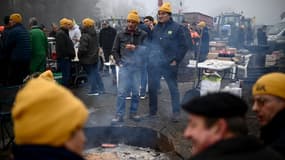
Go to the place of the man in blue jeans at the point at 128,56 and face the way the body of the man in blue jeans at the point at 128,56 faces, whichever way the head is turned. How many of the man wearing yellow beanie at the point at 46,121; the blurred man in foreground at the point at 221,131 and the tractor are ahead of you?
2

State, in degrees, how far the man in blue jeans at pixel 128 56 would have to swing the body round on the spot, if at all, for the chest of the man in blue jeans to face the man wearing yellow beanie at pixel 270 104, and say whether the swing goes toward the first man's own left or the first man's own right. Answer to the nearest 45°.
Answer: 0° — they already face them

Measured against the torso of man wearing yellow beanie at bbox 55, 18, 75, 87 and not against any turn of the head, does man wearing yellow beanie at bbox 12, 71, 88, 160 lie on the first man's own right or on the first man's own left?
on the first man's own right

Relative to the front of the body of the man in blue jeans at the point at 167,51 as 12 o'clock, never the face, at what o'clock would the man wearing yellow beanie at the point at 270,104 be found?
The man wearing yellow beanie is roughly at 10 o'clock from the man in blue jeans.

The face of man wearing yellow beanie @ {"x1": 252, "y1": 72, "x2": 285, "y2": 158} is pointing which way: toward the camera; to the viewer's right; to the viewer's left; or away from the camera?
to the viewer's left

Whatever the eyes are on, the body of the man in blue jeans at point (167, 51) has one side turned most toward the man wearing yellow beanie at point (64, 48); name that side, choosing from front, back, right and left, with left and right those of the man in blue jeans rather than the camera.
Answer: right

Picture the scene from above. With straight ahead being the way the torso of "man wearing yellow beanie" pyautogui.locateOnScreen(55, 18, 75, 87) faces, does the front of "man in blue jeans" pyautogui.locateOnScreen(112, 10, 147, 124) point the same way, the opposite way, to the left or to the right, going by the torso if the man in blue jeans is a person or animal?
to the right

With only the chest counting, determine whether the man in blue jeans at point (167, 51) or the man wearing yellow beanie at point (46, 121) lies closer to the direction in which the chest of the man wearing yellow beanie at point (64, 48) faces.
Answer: the man in blue jeans

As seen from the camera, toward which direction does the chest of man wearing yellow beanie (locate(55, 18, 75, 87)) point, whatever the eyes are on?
to the viewer's right

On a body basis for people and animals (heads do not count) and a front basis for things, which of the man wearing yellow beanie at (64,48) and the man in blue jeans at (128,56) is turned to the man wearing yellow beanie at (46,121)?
the man in blue jeans

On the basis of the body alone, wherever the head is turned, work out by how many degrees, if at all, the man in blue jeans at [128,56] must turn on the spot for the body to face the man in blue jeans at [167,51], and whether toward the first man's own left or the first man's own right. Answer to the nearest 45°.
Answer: approximately 90° to the first man's own left

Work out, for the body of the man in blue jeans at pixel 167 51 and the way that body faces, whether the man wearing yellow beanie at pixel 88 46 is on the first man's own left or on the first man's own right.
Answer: on the first man's own right
